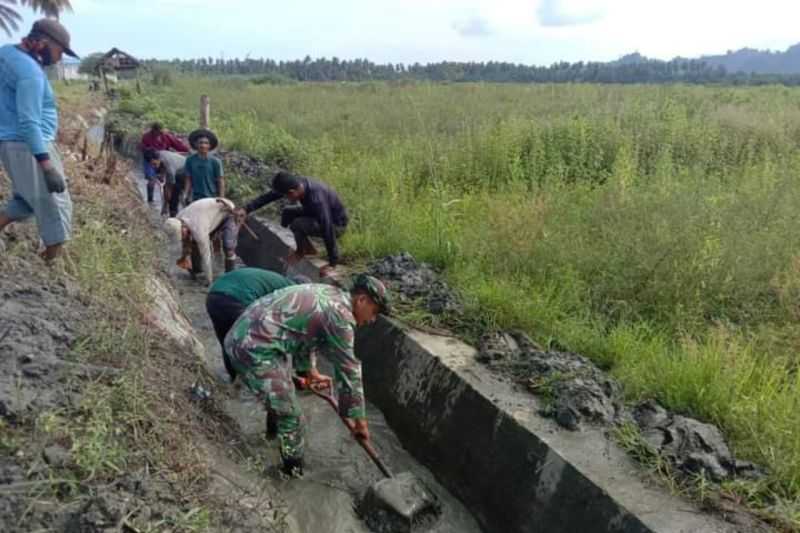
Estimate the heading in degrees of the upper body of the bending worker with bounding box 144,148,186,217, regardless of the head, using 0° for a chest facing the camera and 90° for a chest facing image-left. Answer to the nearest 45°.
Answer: approximately 90°

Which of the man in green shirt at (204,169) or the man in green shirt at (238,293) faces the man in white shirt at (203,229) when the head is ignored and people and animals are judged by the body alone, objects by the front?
the man in green shirt at (204,169)

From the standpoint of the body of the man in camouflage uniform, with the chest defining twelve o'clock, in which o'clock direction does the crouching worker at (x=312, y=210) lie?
The crouching worker is roughly at 9 o'clock from the man in camouflage uniform.

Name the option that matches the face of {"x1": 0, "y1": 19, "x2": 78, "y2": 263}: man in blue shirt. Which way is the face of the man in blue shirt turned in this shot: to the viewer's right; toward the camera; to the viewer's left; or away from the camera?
to the viewer's right

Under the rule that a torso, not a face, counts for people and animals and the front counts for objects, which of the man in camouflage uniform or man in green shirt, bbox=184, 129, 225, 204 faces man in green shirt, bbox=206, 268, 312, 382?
man in green shirt, bbox=184, 129, 225, 204

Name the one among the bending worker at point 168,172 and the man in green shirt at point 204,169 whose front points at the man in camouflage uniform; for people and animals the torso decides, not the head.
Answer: the man in green shirt

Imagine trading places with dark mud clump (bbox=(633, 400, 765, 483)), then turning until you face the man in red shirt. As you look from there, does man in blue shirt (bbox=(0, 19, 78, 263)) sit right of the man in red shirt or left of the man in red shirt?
left
